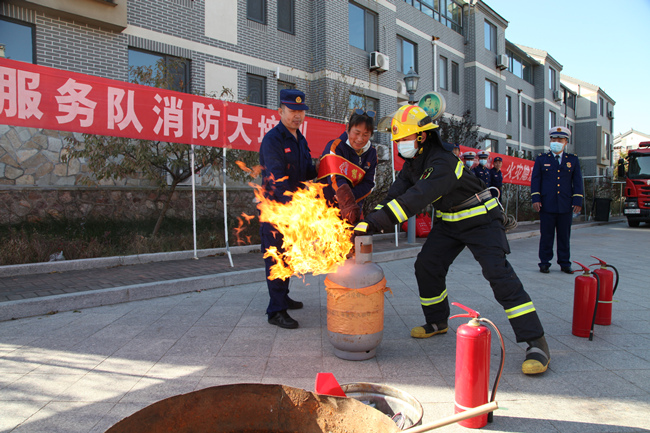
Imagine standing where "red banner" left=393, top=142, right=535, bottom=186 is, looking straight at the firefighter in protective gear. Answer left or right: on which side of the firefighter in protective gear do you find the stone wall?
right

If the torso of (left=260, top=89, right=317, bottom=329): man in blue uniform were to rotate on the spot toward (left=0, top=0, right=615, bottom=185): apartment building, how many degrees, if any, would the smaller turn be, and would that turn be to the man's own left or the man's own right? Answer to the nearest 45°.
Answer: approximately 135° to the man's own left

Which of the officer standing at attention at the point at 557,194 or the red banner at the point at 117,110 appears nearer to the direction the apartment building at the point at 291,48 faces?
the officer standing at attention

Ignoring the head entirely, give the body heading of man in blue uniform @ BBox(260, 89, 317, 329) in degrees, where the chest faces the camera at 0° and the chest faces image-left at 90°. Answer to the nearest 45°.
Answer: approximately 315°

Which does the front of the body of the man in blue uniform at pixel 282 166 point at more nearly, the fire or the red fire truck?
the fire

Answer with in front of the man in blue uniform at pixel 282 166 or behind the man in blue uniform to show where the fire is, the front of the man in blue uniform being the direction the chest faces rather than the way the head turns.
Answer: in front

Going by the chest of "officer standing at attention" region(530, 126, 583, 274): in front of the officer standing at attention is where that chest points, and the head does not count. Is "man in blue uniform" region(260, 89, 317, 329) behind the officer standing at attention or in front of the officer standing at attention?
in front

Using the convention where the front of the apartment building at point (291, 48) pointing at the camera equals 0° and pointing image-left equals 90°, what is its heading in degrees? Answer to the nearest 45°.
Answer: approximately 315°

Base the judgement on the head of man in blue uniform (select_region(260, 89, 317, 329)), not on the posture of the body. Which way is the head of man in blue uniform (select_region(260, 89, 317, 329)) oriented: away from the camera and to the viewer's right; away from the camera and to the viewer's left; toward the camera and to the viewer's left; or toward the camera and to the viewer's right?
toward the camera and to the viewer's right

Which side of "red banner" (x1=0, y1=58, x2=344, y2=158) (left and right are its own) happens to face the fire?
front

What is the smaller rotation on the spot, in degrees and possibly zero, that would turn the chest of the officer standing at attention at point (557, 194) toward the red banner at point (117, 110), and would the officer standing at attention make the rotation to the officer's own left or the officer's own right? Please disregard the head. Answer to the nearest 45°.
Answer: approximately 45° to the officer's own right
